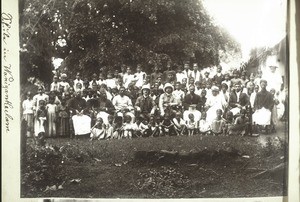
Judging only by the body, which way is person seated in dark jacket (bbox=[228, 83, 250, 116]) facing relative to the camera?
toward the camera

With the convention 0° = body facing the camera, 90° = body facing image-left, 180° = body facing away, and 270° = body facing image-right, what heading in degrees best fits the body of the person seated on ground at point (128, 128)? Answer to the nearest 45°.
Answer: approximately 0°

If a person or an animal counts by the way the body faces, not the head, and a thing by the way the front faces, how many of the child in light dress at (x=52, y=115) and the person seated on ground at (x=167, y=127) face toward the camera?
2
